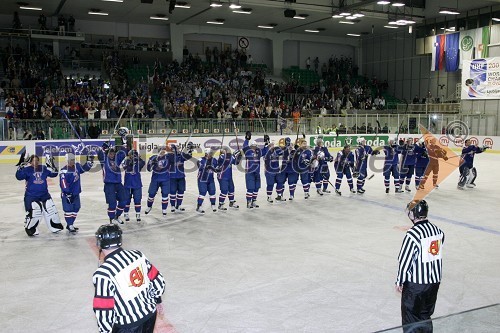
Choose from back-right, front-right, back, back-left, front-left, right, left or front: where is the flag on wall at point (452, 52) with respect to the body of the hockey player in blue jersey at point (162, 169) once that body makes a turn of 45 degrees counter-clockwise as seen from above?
left

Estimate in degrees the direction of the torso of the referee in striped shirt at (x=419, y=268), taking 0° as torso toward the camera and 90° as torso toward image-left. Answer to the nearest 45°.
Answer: approximately 135°

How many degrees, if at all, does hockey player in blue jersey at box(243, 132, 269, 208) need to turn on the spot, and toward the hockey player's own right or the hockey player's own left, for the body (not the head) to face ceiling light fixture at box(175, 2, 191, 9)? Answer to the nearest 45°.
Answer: approximately 180°

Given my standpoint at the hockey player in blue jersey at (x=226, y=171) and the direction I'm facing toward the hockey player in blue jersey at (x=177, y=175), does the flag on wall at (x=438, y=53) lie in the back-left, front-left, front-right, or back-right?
back-right

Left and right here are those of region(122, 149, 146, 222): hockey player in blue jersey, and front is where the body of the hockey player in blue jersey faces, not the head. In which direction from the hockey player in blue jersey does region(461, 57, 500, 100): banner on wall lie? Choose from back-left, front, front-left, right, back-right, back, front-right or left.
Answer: back-left

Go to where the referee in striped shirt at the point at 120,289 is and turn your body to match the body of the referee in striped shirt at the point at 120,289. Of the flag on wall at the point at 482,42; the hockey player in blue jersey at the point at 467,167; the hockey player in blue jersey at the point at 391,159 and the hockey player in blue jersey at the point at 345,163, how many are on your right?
4

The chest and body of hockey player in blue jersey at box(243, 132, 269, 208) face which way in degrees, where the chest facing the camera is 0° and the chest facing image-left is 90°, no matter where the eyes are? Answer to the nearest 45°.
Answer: approximately 0°

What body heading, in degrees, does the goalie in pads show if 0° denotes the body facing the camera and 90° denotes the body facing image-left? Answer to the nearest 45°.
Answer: approximately 0°

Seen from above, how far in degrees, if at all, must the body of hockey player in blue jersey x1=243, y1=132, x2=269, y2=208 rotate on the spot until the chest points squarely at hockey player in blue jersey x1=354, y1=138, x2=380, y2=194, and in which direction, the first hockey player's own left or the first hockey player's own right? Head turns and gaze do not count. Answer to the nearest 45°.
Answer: approximately 135° to the first hockey player's own left

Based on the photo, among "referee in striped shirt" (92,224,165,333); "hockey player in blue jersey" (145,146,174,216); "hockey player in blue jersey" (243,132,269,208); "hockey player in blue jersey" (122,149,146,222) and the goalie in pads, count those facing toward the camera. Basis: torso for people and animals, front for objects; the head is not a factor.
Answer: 4

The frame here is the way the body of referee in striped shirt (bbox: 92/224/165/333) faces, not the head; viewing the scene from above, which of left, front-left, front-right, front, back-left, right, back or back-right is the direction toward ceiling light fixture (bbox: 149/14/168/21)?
front-right

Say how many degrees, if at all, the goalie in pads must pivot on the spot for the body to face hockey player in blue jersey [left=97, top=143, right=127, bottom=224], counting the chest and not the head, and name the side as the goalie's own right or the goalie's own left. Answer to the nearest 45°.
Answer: approximately 90° to the goalie's own left

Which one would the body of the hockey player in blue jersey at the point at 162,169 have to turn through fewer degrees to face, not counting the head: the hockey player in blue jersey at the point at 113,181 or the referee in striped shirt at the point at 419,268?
the referee in striped shirt
